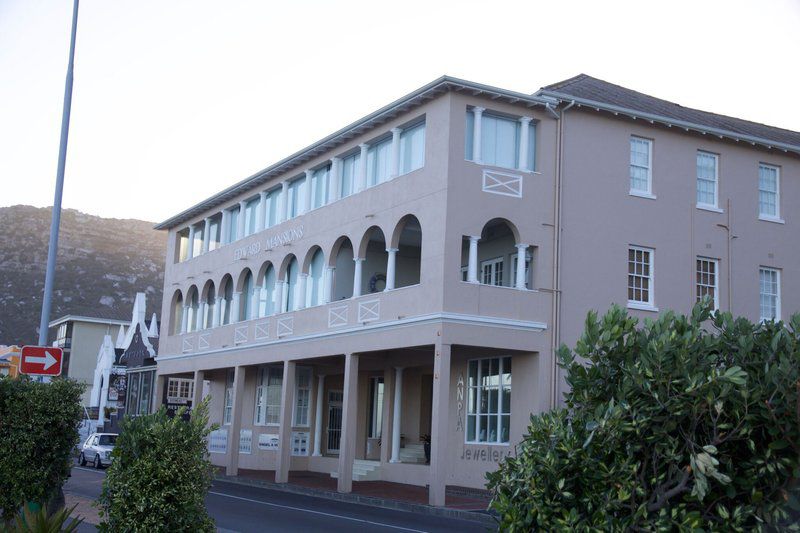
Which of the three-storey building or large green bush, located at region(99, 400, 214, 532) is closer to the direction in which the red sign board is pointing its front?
the large green bush

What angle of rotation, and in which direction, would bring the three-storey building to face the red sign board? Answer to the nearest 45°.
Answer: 0° — it already faces it

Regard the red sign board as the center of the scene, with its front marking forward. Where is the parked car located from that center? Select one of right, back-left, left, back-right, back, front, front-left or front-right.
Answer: back

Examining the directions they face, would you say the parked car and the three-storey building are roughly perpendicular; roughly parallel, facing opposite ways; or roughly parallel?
roughly perpendicular

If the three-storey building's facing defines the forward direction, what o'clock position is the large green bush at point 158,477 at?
The large green bush is roughly at 11 o'clock from the three-storey building.

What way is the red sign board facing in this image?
toward the camera

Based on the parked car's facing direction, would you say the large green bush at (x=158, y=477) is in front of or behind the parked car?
in front

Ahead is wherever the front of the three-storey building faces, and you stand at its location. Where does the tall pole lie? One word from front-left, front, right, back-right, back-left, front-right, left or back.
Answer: front

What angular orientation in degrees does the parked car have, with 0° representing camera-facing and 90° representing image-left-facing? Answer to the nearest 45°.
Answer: approximately 315°

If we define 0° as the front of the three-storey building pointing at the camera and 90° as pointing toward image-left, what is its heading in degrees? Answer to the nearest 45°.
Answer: approximately 45°

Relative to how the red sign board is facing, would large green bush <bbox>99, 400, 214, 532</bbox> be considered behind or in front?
in front

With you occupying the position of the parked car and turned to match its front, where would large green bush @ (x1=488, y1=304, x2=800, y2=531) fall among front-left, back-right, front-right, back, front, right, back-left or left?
front-right

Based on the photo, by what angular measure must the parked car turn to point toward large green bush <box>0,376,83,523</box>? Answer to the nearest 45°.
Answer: approximately 45° to its right

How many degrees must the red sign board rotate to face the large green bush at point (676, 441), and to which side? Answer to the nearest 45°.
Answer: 0° — it already faces it

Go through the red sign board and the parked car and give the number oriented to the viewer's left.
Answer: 0
